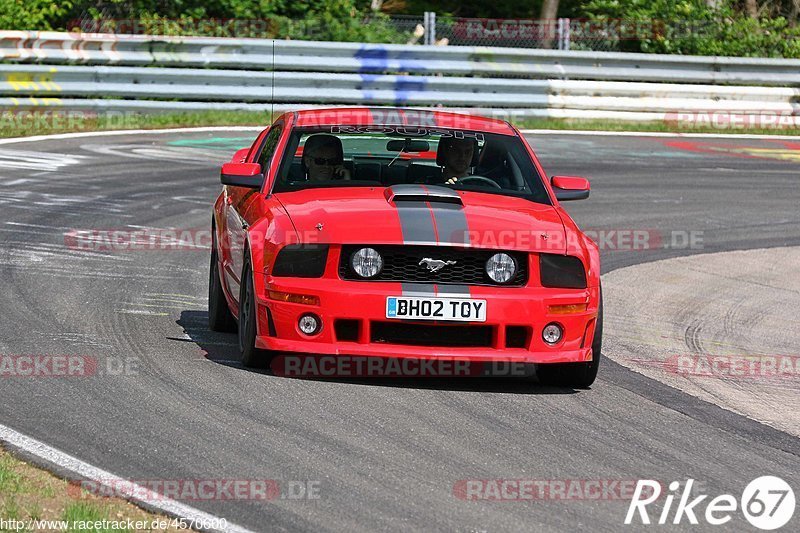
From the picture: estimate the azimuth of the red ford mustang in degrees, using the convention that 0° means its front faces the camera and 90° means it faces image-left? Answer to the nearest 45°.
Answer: approximately 0°

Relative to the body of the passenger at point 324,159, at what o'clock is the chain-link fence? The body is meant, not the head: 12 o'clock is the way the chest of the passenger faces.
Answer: The chain-link fence is roughly at 6 o'clock from the passenger.

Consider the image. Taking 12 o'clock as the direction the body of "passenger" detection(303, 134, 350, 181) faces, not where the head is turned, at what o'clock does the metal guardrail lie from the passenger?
The metal guardrail is roughly at 6 o'clock from the passenger.

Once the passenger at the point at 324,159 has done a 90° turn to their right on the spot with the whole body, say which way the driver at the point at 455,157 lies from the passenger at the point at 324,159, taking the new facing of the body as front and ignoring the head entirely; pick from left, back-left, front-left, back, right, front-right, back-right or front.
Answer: back

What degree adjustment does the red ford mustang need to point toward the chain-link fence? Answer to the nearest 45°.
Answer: approximately 180°

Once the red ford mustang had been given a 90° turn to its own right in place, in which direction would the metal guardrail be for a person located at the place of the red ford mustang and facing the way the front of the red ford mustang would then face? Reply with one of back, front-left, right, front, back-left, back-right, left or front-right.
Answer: right
